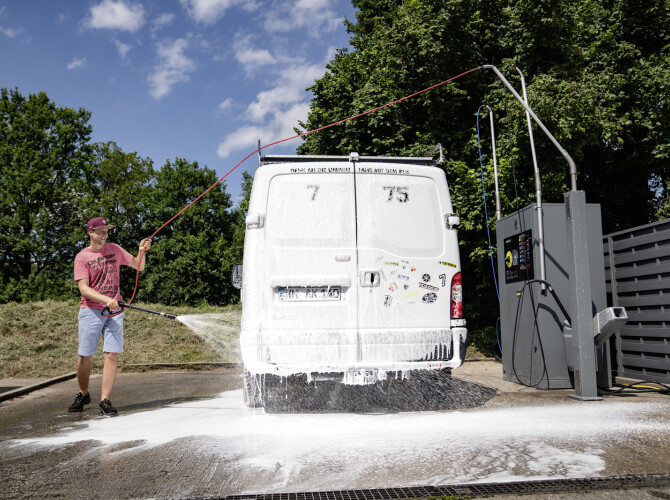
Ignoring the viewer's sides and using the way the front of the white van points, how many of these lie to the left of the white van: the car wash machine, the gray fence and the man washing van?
1

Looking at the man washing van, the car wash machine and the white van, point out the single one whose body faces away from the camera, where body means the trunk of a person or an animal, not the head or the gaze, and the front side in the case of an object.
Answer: the white van

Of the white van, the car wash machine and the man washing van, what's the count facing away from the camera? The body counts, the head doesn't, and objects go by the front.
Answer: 1

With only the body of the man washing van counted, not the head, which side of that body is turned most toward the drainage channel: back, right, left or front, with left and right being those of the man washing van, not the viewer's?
front

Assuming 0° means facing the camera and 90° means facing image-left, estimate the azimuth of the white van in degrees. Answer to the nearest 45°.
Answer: approximately 180°

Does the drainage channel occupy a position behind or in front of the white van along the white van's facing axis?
behind

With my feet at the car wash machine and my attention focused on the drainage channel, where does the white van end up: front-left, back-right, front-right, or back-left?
front-right

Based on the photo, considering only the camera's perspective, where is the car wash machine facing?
facing the viewer and to the left of the viewer

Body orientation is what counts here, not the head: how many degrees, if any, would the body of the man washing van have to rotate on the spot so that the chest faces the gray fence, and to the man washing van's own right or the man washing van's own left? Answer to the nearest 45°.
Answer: approximately 45° to the man washing van's own left

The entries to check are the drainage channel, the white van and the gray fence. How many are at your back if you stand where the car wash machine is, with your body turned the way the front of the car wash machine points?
1

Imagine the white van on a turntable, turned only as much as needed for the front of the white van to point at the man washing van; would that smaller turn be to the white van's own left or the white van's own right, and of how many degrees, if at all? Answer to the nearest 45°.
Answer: approximately 90° to the white van's own left

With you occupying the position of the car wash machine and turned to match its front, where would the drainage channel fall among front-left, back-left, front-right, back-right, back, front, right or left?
front-left

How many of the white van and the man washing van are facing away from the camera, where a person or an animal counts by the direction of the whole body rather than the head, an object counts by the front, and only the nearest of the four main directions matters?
1

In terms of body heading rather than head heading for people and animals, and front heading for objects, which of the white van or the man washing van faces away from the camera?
the white van

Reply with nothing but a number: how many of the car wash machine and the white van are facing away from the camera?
1

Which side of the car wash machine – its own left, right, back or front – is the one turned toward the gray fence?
back
